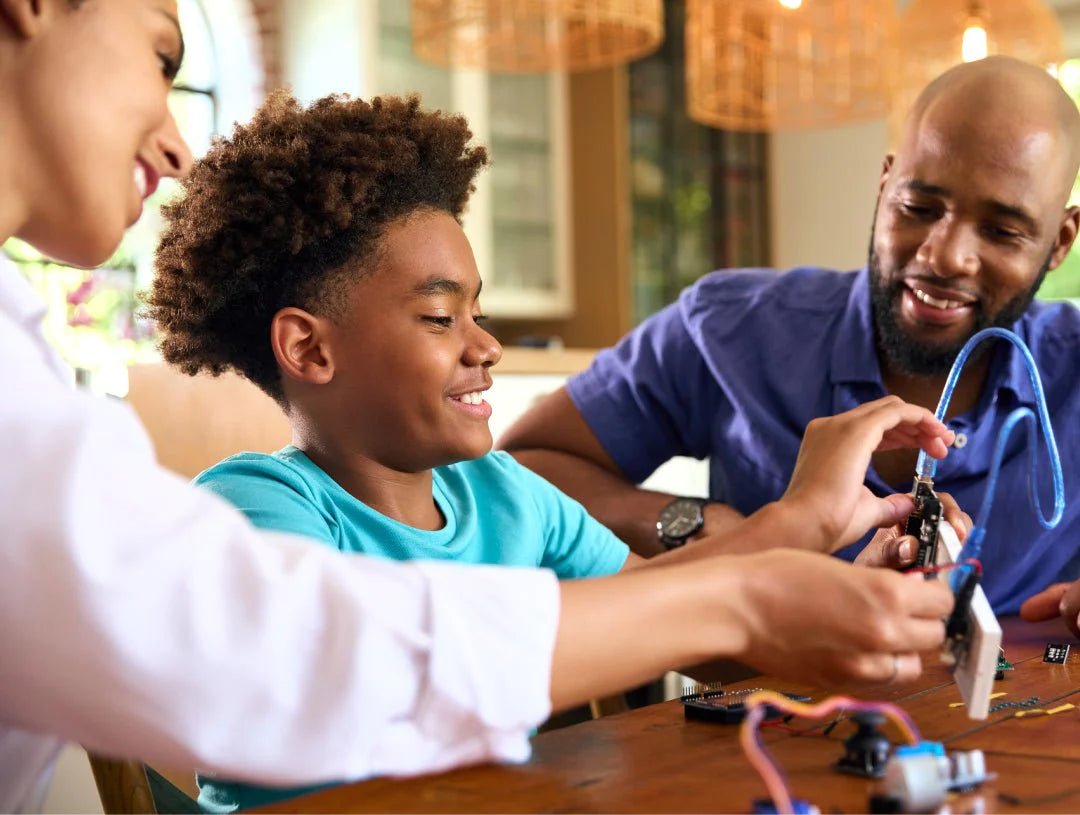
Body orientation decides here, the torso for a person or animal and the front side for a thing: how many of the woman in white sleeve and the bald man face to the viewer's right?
1

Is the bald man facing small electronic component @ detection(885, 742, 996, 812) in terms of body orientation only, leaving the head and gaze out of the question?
yes

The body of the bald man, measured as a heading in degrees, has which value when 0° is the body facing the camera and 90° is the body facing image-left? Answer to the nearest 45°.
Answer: approximately 0°

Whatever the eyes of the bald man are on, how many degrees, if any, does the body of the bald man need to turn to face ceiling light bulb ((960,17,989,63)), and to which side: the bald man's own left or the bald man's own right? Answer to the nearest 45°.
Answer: approximately 180°

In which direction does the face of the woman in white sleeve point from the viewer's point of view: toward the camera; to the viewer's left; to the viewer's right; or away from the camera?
to the viewer's right

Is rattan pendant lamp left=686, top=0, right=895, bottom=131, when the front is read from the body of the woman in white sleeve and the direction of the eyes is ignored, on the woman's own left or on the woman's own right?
on the woman's own left

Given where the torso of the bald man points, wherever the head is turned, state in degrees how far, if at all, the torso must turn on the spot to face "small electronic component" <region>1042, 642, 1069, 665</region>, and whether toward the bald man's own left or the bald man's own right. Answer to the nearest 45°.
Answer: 0° — they already face it

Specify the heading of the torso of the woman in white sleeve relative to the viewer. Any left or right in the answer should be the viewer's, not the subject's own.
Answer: facing to the right of the viewer

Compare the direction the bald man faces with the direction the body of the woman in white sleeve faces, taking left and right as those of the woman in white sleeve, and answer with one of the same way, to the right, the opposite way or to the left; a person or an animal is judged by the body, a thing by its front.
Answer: to the right

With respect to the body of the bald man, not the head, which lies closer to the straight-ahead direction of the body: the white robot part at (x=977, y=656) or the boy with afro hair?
the white robot part
